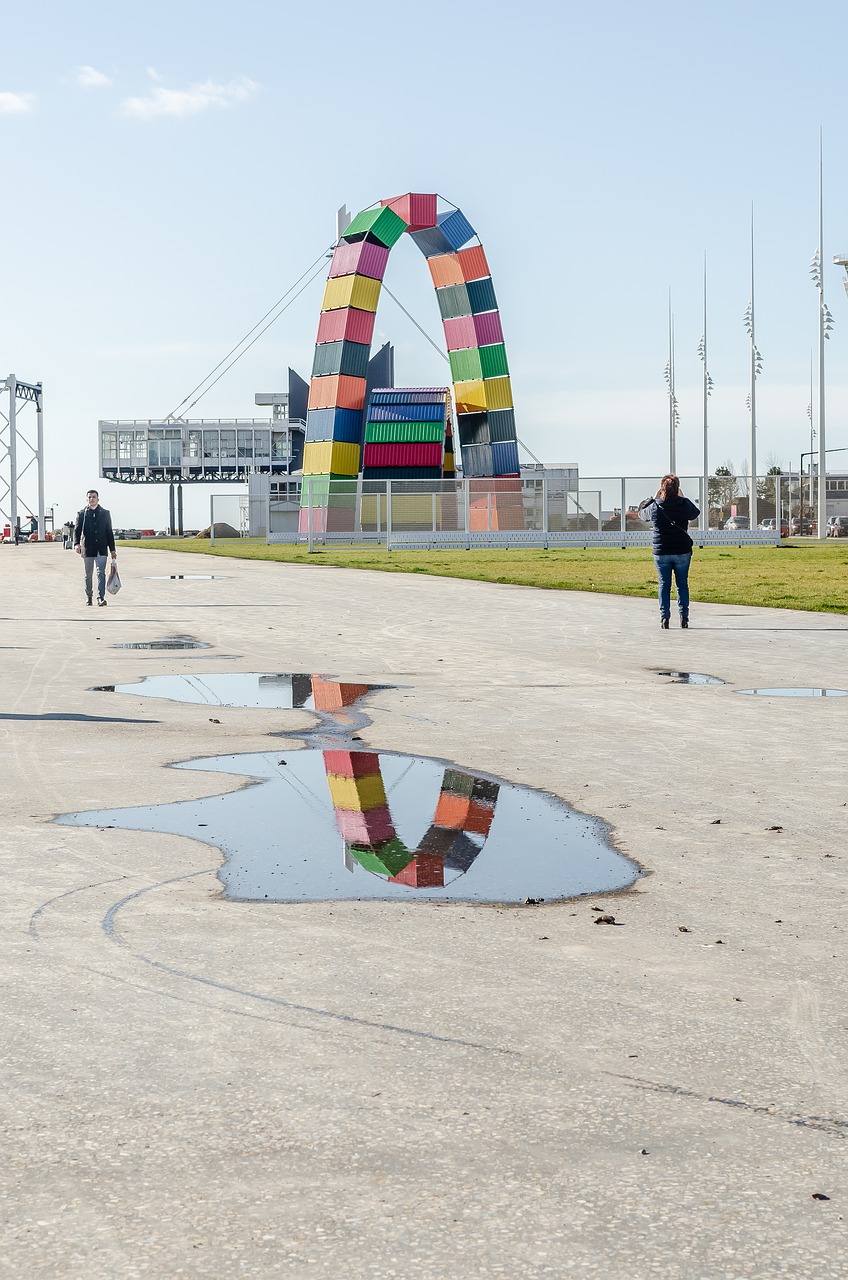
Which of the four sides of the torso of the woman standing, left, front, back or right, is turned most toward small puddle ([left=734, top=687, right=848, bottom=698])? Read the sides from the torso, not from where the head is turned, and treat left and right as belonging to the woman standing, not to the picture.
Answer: back

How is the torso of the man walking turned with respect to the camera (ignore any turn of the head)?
toward the camera

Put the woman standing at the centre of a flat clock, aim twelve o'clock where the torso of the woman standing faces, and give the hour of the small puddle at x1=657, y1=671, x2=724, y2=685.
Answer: The small puddle is roughly at 6 o'clock from the woman standing.

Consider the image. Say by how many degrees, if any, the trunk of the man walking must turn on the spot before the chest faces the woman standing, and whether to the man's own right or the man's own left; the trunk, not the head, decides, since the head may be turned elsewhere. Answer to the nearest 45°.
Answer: approximately 45° to the man's own left

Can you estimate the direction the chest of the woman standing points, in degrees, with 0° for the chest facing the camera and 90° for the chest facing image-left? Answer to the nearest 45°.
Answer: approximately 180°

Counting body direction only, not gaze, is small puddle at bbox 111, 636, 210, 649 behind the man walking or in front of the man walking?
in front

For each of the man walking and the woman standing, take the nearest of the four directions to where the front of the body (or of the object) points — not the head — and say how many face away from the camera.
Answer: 1

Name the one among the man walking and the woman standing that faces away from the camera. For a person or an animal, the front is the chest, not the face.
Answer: the woman standing

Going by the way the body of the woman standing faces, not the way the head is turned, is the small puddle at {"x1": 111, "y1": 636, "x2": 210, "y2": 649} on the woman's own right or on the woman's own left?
on the woman's own left

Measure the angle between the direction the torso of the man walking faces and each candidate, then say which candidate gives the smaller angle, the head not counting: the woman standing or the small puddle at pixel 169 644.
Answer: the small puddle

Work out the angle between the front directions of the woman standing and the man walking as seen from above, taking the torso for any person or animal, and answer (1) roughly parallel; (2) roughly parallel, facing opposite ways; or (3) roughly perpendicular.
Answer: roughly parallel, facing opposite ways

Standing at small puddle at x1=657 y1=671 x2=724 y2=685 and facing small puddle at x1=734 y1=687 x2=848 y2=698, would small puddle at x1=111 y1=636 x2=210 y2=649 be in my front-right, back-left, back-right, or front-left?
back-right

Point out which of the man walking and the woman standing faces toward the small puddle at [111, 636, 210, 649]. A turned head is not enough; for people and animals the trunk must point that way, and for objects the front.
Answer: the man walking
